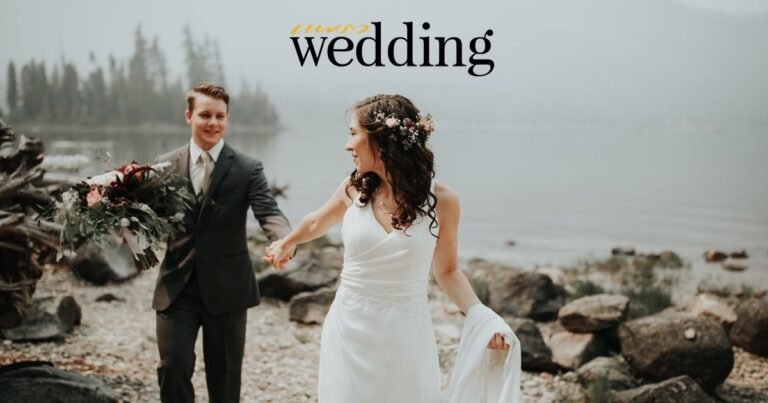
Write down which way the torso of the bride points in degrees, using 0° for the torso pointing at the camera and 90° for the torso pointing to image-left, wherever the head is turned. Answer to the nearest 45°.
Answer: approximately 0°

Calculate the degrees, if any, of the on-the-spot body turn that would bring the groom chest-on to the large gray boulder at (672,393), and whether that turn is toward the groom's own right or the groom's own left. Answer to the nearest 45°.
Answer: approximately 90° to the groom's own left

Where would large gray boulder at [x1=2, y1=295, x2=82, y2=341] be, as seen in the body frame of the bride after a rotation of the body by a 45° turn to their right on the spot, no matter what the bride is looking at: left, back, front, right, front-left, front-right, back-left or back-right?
right

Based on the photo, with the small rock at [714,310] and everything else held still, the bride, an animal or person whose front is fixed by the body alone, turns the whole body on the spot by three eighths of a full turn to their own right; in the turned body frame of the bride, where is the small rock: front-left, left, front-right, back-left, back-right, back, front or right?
right

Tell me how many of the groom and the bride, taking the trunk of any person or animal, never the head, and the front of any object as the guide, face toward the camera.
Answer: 2

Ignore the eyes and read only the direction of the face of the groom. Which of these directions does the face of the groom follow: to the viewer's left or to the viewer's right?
to the viewer's right

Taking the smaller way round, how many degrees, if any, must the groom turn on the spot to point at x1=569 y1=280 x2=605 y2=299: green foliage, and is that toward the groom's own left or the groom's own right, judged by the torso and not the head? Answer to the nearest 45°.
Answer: approximately 135° to the groom's own left

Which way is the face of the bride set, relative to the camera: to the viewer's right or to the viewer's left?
to the viewer's left

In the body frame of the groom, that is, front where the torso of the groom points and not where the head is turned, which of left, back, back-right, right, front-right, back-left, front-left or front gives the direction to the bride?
front-left

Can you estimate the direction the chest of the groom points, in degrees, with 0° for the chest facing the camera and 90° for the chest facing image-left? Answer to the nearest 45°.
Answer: approximately 0°

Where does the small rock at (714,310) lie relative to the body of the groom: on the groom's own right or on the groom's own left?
on the groom's own left

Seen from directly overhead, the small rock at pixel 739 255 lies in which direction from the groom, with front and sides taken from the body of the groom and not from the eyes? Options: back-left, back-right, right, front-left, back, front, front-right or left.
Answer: back-left
